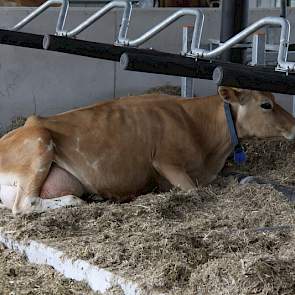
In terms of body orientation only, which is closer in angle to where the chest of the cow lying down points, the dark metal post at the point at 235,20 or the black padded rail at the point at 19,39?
the dark metal post

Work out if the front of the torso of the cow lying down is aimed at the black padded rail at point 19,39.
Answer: no

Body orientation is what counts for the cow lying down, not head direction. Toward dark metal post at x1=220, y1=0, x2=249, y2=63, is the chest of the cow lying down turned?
no

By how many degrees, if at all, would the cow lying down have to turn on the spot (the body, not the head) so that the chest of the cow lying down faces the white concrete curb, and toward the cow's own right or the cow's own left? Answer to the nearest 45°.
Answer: approximately 90° to the cow's own right

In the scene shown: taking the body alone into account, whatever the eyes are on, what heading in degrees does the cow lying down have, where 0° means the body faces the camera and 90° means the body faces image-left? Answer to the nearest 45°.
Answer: approximately 270°

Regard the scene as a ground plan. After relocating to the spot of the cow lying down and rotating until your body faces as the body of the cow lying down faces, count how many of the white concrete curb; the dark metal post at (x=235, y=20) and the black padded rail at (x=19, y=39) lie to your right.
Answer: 1

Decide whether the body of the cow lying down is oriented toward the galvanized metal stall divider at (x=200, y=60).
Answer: no
